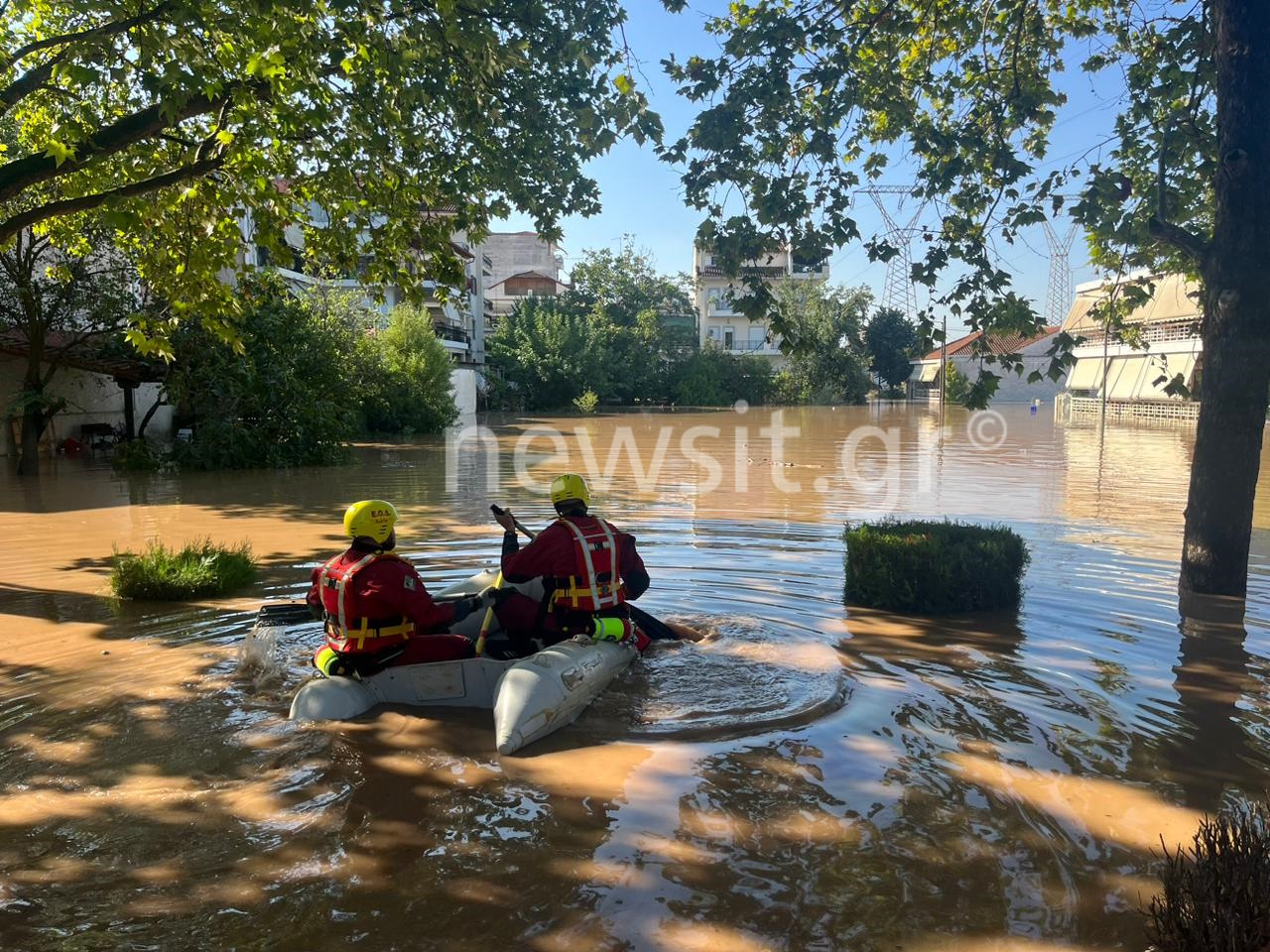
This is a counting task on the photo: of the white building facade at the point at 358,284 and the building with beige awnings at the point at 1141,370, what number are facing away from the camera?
0

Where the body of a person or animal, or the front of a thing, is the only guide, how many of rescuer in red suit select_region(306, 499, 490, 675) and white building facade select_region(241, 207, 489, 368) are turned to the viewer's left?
0

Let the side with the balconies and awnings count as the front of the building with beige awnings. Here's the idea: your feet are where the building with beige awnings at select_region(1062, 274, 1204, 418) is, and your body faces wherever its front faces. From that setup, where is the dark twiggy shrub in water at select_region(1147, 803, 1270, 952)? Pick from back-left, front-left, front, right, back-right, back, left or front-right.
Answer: front-left

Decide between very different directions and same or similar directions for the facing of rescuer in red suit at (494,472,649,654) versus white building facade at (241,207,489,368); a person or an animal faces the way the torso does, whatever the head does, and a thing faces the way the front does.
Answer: very different directions

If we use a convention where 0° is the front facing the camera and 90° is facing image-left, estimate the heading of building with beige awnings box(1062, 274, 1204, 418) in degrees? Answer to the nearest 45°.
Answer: approximately 45°

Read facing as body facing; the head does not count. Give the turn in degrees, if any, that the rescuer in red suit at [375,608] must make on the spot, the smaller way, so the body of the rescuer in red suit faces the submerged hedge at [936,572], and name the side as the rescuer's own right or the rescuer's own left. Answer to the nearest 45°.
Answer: approximately 45° to the rescuer's own right

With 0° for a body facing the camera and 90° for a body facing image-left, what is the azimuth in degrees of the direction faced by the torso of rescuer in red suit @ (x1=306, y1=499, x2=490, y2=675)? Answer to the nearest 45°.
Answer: approximately 225°

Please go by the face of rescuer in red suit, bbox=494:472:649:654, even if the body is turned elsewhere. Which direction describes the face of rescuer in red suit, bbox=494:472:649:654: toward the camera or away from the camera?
away from the camera

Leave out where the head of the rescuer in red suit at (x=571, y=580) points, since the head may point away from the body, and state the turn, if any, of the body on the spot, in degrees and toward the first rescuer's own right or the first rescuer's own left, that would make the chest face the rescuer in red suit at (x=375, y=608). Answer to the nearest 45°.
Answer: approximately 90° to the first rescuer's own left

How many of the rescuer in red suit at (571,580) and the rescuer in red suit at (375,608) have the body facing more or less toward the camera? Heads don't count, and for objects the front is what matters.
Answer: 0

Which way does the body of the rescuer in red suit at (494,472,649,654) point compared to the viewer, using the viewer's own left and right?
facing away from the viewer and to the left of the viewer
